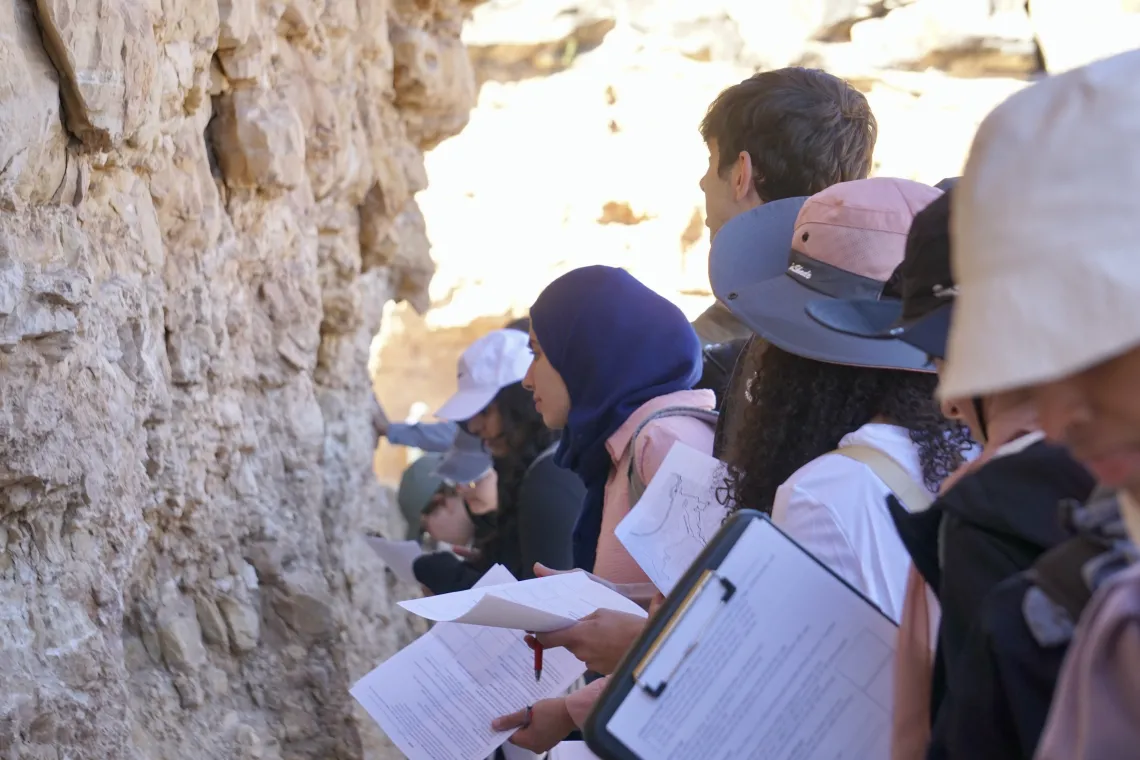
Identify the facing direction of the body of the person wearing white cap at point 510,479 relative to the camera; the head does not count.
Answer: to the viewer's left

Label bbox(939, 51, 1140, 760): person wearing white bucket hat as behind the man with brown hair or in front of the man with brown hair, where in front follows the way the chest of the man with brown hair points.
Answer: behind

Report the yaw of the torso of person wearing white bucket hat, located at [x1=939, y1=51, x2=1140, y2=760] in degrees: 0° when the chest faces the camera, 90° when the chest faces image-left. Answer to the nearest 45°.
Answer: approximately 90°

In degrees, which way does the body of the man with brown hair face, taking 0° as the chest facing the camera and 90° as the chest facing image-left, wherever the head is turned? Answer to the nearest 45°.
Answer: approximately 135°

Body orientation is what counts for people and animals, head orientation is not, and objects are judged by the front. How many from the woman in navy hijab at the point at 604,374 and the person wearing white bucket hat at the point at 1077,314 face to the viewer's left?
2

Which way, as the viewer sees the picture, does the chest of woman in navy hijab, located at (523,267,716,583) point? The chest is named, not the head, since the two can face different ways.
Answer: to the viewer's left

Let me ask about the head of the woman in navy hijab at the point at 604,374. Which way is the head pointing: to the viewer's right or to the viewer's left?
to the viewer's left

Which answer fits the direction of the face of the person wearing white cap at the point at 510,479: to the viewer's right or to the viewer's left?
to the viewer's left
